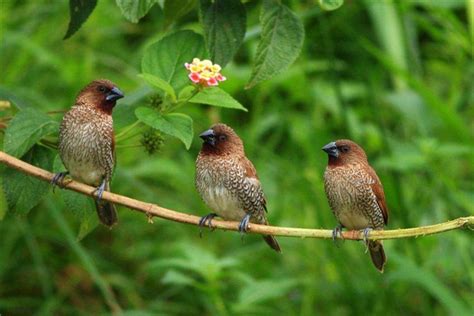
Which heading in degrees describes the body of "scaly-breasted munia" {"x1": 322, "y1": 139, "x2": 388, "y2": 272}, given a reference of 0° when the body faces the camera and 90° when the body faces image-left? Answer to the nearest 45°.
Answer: approximately 45°

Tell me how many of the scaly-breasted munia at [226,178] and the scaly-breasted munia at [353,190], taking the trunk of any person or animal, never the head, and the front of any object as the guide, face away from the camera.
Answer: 0

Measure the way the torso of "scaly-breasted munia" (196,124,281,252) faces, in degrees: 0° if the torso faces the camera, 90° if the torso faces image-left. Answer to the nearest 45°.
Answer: approximately 45°
